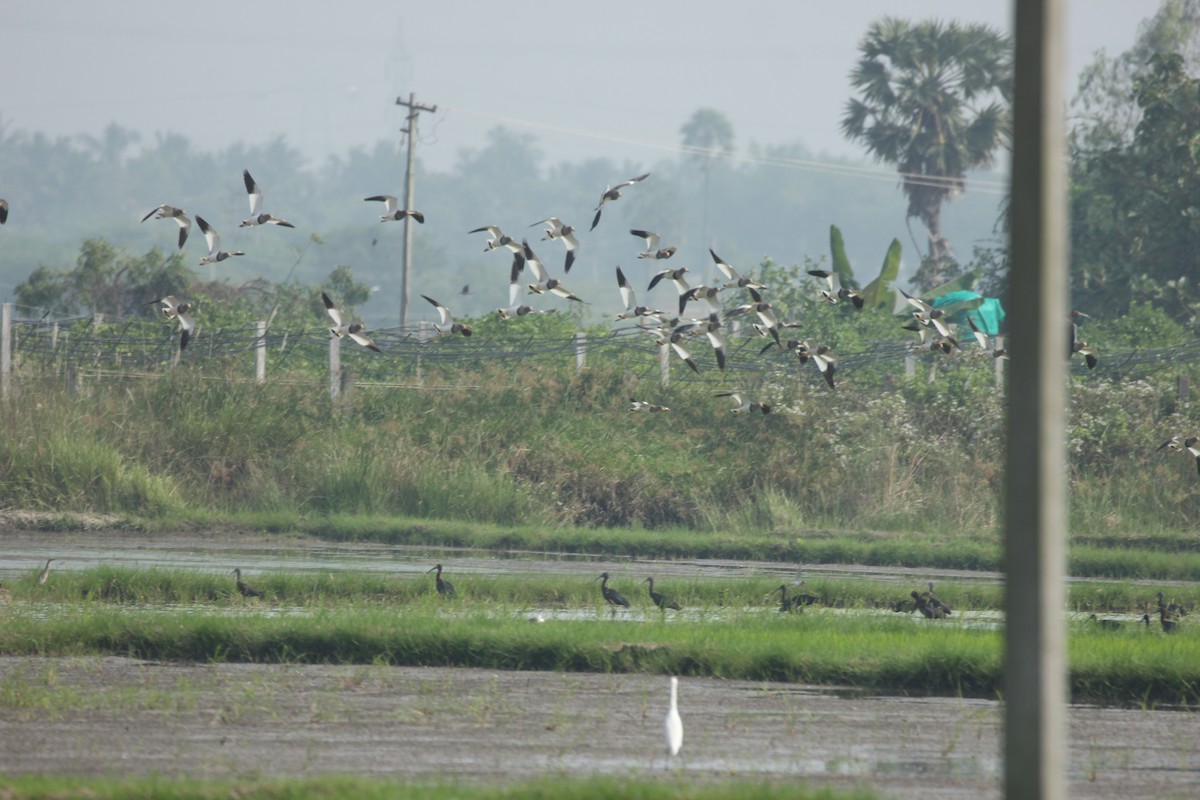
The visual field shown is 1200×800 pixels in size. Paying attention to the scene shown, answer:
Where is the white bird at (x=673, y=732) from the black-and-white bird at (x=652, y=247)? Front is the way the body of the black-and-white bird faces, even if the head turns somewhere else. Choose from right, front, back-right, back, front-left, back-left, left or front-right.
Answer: right

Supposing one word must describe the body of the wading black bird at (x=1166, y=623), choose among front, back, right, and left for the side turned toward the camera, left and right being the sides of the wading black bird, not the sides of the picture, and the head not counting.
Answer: left

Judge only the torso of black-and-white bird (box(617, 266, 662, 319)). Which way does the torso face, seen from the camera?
to the viewer's left

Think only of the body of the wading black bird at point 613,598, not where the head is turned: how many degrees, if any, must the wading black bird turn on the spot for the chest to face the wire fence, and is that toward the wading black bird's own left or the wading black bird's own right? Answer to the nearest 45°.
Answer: approximately 90° to the wading black bird's own right

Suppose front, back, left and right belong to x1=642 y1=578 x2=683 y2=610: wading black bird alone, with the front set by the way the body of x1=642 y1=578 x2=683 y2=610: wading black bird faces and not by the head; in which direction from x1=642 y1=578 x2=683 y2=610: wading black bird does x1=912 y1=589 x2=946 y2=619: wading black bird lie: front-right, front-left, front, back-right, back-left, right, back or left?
back

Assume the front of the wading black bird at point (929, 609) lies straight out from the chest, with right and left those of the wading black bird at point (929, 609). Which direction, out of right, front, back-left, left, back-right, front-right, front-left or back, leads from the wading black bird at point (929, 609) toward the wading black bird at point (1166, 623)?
back

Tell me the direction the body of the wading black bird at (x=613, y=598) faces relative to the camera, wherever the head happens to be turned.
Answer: to the viewer's left

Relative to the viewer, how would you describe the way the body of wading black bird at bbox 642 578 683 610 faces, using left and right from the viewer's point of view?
facing to the left of the viewer

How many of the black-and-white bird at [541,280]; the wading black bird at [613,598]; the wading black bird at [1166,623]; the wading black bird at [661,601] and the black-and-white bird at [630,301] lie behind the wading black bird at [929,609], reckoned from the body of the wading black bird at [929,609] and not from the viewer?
1

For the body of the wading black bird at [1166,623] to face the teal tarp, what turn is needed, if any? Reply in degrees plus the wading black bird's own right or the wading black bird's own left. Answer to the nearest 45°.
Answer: approximately 90° to the wading black bird's own right
